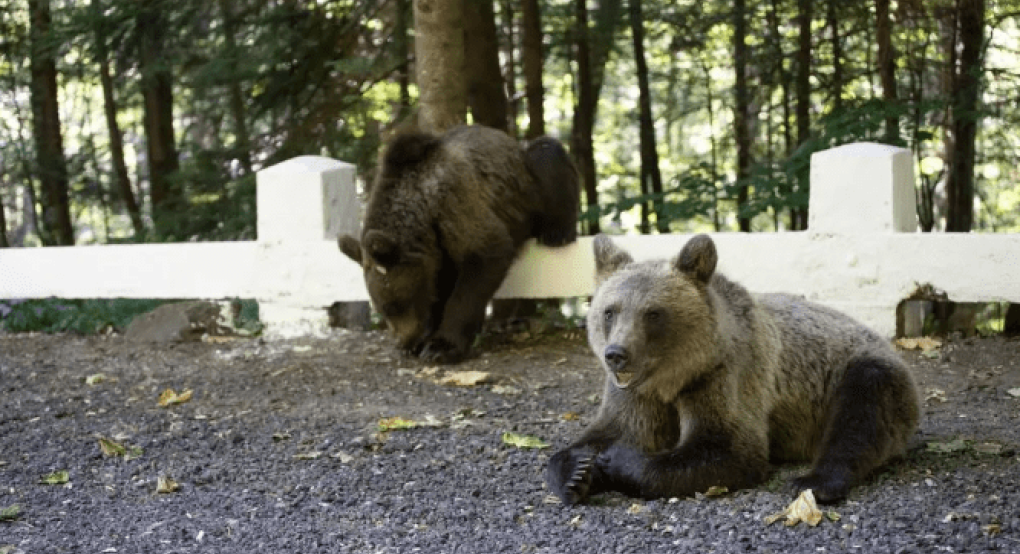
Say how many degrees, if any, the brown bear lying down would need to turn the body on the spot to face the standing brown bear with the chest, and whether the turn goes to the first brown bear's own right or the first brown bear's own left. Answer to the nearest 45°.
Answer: approximately 90° to the first brown bear's own right

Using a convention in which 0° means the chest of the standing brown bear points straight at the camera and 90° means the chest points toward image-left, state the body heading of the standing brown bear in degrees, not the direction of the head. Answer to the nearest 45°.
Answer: approximately 45°

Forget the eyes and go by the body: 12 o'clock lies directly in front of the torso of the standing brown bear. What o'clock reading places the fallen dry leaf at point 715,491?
The fallen dry leaf is roughly at 10 o'clock from the standing brown bear.

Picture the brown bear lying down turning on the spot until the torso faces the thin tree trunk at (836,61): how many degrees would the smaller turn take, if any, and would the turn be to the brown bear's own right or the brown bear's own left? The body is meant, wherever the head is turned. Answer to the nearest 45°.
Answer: approximately 135° to the brown bear's own right

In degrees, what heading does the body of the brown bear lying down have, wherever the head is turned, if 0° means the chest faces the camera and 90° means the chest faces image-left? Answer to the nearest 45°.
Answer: approximately 45°

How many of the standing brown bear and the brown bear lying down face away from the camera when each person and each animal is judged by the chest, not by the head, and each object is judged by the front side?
0

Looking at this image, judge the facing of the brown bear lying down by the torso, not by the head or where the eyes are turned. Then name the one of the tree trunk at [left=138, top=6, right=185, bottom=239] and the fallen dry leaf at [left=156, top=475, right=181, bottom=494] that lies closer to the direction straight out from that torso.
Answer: the fallen dry leaf
